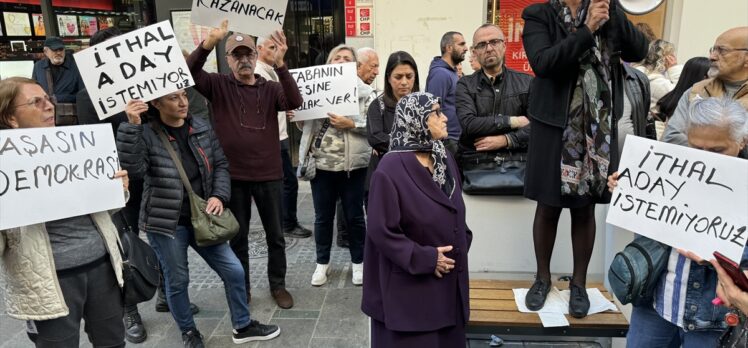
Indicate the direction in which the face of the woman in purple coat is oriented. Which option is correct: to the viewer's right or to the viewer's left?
to the viewer's right

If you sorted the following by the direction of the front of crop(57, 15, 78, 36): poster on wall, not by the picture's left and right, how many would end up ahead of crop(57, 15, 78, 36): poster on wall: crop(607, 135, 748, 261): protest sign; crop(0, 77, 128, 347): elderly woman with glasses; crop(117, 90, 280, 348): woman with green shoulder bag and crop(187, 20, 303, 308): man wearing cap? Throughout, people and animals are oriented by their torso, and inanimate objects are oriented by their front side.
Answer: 4

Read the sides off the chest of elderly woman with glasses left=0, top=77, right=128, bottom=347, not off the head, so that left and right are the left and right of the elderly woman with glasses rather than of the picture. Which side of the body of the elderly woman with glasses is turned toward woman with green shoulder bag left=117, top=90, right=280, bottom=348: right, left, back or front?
left

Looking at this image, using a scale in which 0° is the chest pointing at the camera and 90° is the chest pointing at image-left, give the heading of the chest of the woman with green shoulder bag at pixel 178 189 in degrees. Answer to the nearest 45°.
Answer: approximately 315°

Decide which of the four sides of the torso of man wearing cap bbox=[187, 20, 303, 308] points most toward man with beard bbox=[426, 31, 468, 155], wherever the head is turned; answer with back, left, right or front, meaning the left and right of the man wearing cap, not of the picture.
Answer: left

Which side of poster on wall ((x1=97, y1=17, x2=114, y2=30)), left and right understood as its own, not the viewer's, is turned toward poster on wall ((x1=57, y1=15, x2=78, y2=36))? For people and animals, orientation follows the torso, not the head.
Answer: right
